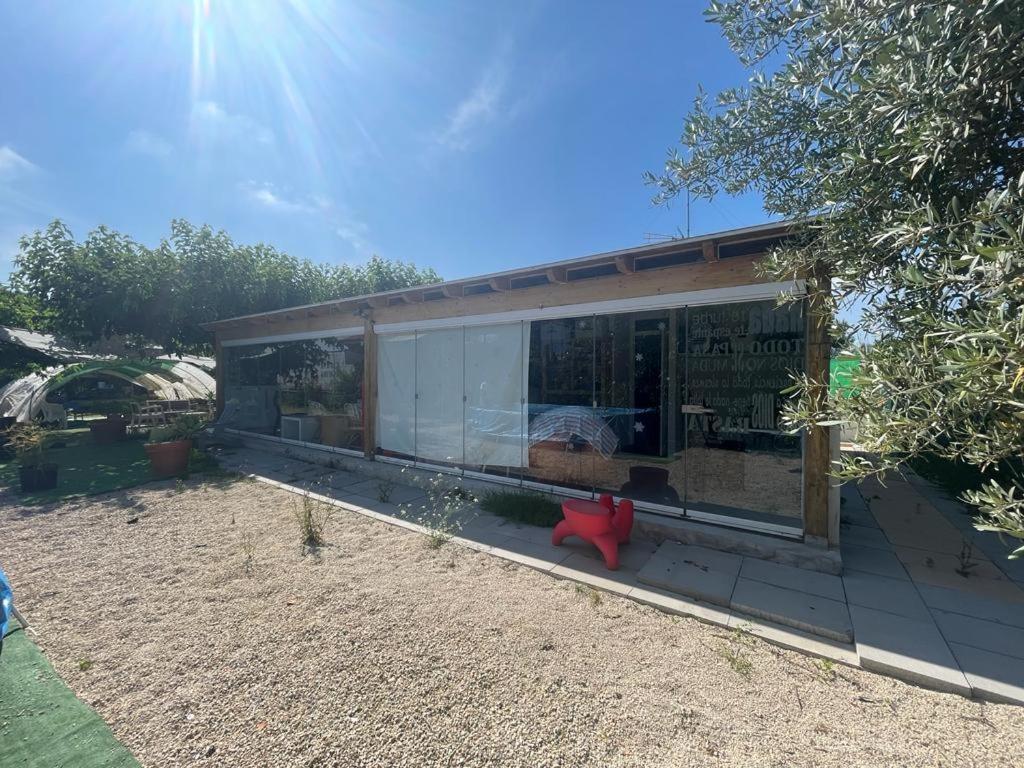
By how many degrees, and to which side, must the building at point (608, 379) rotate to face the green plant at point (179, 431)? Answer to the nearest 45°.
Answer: approximately 45° to its right

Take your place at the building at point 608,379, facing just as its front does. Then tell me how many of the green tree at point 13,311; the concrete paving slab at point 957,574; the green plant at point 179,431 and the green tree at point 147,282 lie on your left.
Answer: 1

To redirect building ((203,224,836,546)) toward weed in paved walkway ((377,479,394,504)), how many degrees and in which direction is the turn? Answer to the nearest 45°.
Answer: approximately 45° to its right

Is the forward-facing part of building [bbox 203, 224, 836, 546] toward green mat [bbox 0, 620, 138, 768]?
yes

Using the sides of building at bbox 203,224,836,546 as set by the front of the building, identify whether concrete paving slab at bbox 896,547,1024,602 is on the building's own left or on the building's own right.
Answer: on the building's own left

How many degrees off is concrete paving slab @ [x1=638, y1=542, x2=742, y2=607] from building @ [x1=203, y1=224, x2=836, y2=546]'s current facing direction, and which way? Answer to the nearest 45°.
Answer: approximately 45° to its left

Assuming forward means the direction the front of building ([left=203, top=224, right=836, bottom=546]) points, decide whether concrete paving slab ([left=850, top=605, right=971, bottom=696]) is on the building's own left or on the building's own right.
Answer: on the building's own left

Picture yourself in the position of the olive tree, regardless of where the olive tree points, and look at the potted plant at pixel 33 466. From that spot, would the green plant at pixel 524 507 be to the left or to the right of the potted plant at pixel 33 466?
right

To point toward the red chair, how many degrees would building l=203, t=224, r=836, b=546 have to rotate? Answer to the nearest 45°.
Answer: approximately 45° to its left

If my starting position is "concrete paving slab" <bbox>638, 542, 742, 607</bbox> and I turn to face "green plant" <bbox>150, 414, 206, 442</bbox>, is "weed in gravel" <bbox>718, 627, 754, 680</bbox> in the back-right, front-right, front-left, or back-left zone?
back-left

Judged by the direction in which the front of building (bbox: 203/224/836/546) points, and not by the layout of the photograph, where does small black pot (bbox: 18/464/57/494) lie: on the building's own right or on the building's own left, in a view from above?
on the building's own right

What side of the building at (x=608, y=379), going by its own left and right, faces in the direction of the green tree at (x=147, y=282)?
right

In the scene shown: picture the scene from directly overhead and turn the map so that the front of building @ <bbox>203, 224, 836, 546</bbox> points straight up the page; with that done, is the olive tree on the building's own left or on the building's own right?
on the building's own left

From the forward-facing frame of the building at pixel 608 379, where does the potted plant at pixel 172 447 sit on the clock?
The potted plant is roughly at 2 o'clock from the building.

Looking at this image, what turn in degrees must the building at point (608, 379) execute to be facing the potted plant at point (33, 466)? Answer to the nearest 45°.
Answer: approximately 45° to its right

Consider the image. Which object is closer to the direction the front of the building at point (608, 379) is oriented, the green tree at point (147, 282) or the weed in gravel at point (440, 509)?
the weed in gravel

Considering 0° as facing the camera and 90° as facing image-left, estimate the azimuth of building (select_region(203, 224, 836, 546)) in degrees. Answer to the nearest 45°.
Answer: approximately 45°
